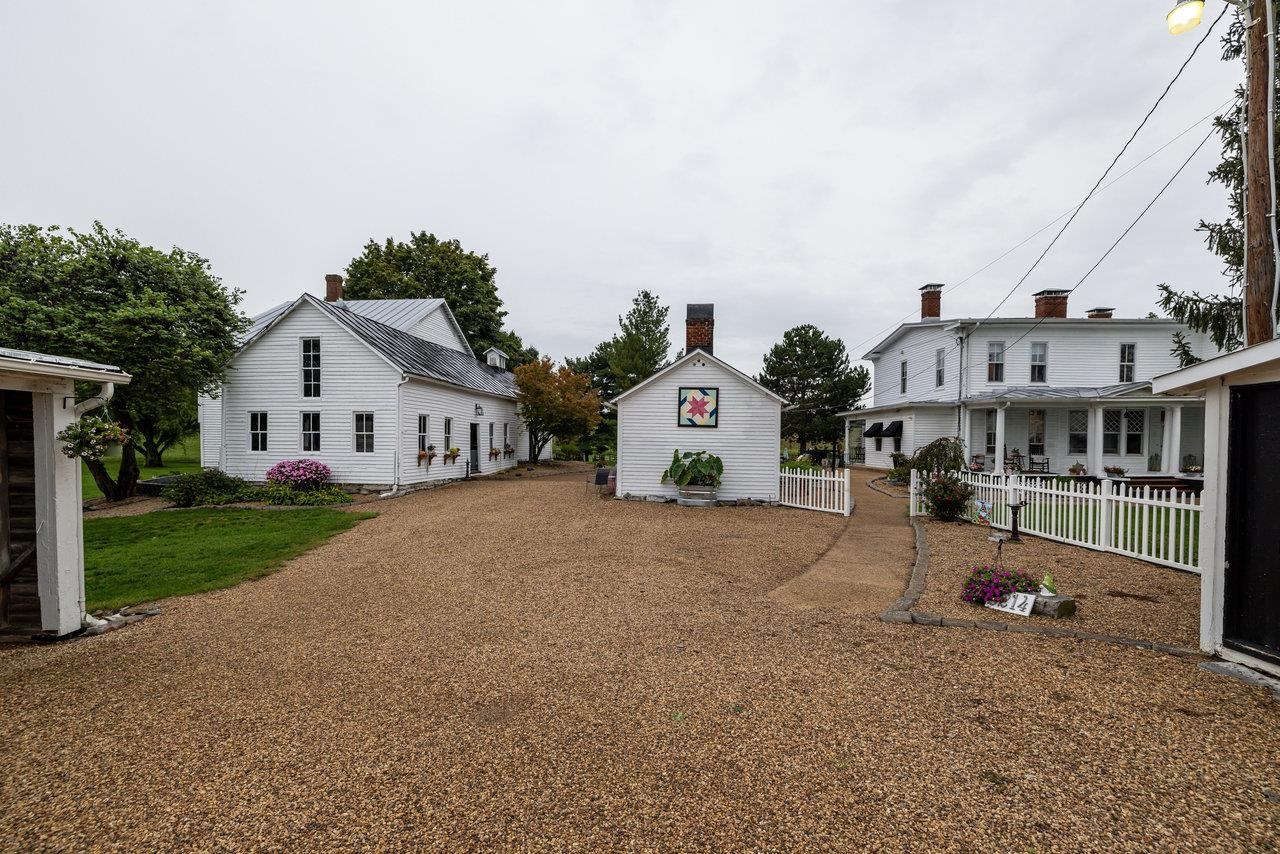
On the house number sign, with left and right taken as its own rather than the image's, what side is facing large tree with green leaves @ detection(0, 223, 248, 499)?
right

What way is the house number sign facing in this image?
toward the camera

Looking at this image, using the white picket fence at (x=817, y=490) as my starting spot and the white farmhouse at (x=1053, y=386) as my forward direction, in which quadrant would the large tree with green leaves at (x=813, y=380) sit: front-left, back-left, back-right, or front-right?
front-left

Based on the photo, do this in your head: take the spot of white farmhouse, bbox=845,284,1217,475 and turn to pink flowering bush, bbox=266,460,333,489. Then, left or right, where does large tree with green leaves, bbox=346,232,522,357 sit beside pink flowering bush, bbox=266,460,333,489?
right

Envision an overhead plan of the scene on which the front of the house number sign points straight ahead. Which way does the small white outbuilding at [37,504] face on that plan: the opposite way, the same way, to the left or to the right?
to the left

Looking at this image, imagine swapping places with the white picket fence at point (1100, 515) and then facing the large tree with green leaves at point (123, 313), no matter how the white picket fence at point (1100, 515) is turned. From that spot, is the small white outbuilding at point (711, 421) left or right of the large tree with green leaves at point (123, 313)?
right

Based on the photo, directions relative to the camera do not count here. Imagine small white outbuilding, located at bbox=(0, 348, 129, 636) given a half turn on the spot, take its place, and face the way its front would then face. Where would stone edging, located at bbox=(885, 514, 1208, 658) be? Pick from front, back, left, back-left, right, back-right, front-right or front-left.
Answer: back-right

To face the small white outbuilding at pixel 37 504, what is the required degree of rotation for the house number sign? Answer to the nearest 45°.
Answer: approximately 45° to its right

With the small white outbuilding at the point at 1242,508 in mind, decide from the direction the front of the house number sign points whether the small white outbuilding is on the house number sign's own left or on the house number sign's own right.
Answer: on the house number sign's own left
